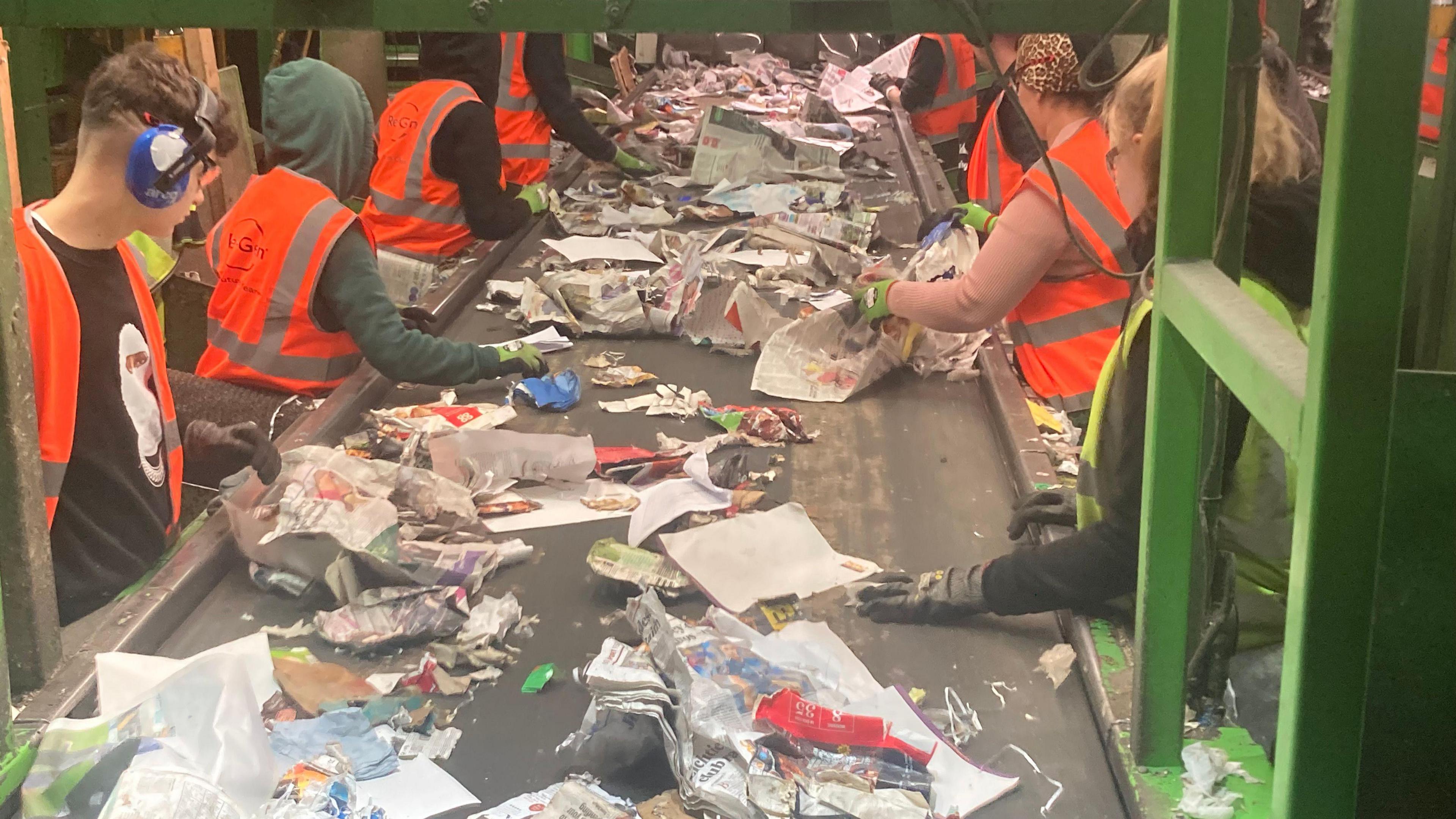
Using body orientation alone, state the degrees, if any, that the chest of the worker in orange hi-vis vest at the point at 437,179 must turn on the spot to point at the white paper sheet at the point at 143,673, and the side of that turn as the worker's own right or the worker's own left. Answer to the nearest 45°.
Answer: approximately 135° to the worker's own right

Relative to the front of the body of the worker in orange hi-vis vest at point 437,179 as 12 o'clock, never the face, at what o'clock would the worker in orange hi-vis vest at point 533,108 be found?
the worker in orange hi-vis vest at point 533,108 is roughly at 11 o'clock from the worker in orange hi-vis vest at point 437,179.

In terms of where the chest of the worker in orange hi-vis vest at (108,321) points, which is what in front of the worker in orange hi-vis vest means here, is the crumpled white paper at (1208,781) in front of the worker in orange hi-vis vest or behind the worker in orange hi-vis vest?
in front

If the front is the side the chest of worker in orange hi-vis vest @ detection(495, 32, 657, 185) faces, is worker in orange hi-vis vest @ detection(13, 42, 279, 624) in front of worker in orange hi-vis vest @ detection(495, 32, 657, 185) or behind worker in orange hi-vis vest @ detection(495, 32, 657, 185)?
behind

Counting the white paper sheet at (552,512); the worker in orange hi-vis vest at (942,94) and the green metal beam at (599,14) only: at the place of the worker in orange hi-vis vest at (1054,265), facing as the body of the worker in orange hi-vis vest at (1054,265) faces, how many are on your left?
2

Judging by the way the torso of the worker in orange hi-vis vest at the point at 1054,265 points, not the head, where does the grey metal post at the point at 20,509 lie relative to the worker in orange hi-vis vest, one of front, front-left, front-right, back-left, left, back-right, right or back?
left

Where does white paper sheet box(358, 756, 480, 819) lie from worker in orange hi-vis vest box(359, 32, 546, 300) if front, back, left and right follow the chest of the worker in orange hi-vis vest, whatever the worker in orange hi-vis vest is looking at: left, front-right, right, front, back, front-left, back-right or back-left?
back-right

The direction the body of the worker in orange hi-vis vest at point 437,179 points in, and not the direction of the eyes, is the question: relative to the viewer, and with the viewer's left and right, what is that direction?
facing away from the viewer and to the right of the viewer

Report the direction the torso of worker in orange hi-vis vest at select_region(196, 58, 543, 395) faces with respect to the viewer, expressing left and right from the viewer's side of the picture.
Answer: facing away from the viewer and to the right of the viewer

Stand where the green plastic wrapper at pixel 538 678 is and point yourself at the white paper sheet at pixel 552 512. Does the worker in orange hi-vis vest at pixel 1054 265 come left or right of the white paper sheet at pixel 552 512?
right

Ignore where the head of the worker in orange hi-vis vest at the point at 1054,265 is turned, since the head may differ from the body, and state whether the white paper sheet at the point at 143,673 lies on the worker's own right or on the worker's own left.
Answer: on the worker's own left

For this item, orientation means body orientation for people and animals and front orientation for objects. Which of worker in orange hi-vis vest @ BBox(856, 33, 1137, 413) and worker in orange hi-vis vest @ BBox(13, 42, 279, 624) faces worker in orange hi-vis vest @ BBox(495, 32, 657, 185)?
worker in orange hi-vis vest @ BBox(856, 33, 1137, 413)

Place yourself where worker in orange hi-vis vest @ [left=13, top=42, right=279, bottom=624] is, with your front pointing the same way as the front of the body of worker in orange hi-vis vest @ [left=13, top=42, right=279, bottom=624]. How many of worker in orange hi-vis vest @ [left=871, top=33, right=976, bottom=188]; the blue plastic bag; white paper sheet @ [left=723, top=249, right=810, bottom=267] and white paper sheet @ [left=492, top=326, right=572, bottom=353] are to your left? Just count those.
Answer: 4

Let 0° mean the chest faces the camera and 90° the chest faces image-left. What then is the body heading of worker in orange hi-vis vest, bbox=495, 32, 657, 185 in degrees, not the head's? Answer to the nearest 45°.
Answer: approximately 225°

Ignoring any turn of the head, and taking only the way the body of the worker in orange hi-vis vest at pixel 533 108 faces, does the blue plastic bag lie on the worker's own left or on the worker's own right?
on the worker's own right
